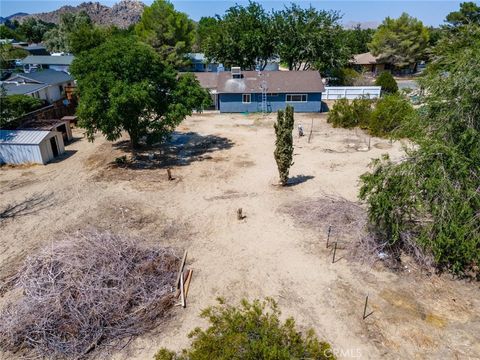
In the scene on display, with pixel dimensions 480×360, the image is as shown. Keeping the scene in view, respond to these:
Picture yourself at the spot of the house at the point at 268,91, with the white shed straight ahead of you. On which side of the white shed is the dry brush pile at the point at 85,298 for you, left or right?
left

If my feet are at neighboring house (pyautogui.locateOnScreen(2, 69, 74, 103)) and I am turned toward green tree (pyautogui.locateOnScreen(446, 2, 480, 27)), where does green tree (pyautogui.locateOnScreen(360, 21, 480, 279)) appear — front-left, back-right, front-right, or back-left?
front-right

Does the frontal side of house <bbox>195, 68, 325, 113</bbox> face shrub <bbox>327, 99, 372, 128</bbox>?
no
